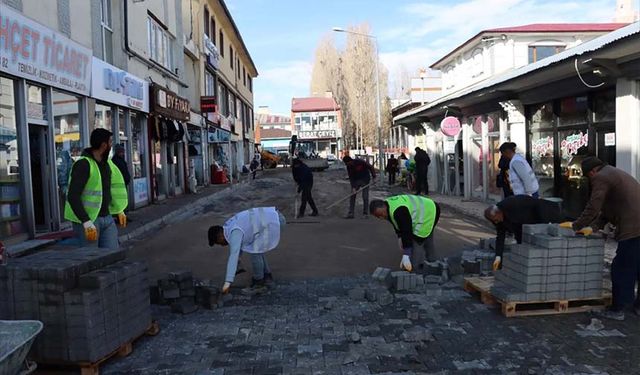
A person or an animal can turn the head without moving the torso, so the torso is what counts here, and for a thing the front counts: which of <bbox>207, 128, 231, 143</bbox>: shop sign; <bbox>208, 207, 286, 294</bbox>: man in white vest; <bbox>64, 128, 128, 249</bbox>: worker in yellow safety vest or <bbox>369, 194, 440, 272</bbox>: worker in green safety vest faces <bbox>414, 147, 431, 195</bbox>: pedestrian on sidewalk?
the shop sign

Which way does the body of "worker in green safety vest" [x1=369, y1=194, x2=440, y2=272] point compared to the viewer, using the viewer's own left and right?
facing to the left of the viewer

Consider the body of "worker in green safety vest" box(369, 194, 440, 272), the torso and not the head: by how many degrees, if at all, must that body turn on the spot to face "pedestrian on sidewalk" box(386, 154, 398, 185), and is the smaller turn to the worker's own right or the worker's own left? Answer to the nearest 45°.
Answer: approximately 90° to the worker's own right

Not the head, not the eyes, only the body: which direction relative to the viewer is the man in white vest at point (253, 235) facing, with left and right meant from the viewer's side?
facing to the left of the viewer

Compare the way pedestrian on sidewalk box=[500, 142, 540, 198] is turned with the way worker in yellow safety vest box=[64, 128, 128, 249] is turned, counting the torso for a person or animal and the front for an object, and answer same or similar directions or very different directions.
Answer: very different directions

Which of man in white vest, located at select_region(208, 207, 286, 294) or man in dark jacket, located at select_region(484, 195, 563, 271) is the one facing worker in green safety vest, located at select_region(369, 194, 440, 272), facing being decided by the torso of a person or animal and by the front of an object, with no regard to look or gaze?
the man in dark jacket

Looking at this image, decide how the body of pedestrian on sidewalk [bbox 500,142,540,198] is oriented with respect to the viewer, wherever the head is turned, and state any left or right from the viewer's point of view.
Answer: facing to the left of the viewer

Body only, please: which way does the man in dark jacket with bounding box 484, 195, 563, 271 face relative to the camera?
to the viewer's left

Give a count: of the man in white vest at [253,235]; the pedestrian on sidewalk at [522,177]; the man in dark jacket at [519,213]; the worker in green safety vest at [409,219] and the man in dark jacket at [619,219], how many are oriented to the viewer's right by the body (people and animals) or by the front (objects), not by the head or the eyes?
0

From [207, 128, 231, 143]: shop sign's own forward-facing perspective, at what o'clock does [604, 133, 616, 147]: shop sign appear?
[604, 133, 616, 147]: shop sign is roughly at 1 o'clock from [207, 128, 231, 143]: shop sign.

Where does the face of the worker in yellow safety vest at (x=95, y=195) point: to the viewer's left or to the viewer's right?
to the viewer's right

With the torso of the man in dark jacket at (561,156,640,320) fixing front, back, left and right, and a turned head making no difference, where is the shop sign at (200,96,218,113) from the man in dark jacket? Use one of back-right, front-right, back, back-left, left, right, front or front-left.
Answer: front-right

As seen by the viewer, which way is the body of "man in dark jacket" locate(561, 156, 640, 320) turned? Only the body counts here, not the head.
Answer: to the viewer's left

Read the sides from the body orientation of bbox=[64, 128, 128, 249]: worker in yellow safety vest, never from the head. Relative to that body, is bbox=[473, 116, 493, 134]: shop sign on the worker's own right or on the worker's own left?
on the worker's own left

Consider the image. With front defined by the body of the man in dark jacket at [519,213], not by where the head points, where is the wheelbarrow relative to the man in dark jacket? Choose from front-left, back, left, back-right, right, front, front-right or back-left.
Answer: front-left

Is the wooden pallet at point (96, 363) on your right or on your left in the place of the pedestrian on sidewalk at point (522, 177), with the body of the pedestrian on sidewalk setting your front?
on your left

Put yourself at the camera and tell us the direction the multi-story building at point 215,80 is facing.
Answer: facing to the right of the viewer

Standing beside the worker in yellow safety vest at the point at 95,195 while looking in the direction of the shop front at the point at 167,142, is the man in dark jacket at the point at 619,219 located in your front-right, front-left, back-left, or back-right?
back-right
